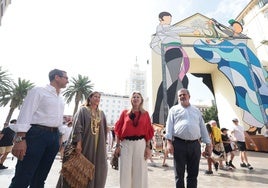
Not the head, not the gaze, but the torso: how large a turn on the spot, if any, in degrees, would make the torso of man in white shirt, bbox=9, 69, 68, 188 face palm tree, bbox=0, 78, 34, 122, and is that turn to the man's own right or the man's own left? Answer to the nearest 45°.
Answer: approximately 135° to the man's own left

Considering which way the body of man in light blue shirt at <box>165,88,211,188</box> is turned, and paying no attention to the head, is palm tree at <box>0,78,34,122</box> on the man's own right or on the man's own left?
on the man's own right

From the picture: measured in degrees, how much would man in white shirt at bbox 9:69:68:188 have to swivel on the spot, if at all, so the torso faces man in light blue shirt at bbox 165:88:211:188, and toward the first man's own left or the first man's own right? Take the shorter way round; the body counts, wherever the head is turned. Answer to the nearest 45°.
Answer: approximately 45° to the first man's own left

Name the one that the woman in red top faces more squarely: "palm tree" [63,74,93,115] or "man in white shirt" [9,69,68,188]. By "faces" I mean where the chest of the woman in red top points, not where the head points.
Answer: the man in white shirt

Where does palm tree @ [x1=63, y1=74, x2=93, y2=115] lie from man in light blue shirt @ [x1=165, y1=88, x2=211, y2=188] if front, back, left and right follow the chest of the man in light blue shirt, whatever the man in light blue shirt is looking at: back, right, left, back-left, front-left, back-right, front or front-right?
back-right

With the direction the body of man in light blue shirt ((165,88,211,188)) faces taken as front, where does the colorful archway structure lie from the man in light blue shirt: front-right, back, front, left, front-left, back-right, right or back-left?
back

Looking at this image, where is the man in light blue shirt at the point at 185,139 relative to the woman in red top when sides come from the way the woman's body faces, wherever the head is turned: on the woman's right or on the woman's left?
on the woman's left

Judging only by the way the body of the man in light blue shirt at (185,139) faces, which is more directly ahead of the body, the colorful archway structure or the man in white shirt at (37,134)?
the man in white shirt

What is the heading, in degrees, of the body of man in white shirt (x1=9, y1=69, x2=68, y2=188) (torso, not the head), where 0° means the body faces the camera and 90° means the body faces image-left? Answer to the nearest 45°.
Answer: approximately 315°

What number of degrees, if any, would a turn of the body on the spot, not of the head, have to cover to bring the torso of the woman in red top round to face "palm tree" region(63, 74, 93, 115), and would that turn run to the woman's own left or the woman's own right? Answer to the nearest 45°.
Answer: approximately 180°

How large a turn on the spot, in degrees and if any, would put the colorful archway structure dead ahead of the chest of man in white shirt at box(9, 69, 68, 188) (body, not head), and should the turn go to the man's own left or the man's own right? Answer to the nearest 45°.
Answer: approximately 90° to the man's own left

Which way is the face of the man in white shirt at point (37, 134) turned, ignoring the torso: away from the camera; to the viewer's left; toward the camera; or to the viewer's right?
to the viewer's right

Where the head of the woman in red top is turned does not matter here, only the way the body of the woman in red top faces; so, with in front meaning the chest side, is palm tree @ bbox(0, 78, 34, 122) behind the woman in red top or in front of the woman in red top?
behind

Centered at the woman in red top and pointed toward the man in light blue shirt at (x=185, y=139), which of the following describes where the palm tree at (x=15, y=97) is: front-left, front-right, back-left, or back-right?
back-left

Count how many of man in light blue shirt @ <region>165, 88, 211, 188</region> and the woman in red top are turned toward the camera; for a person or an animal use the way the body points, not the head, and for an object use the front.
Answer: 2
